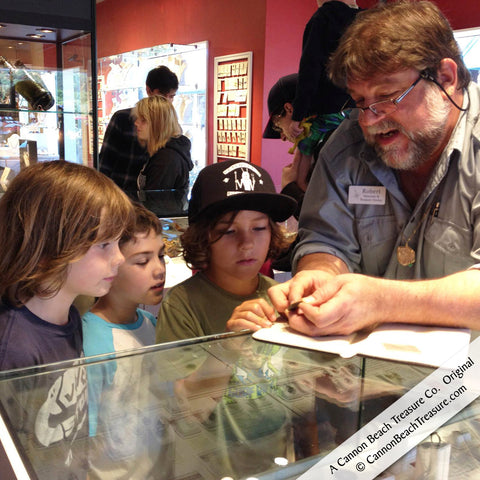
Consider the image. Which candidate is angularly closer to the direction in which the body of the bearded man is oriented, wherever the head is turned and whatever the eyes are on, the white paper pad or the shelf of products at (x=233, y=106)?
the white paper pad

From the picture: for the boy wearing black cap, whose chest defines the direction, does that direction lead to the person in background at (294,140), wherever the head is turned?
no

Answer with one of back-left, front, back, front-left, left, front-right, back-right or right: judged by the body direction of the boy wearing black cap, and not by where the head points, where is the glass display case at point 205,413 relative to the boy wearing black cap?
front-right

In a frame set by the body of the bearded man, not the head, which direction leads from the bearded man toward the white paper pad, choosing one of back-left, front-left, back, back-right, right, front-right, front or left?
front-left

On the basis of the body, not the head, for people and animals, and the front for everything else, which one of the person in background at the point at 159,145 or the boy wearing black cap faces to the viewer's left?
the person in background

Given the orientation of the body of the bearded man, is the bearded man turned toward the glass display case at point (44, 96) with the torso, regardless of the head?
no

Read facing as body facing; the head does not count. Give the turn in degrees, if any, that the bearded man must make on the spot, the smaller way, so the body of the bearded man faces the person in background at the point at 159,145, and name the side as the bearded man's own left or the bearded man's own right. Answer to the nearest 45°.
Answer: approximately 90° to the bearded man's own right

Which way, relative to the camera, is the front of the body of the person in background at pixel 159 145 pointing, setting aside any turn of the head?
to the viewer's left

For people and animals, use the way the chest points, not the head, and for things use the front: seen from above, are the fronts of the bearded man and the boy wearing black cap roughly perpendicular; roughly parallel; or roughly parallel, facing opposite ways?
roughly perpendicular

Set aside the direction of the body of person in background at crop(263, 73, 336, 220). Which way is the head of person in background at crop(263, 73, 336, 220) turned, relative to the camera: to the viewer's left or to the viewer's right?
to the viewer's left

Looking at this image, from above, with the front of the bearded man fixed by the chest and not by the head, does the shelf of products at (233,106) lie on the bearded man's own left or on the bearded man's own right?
on the bearded man's own right
